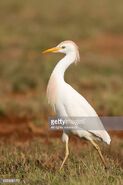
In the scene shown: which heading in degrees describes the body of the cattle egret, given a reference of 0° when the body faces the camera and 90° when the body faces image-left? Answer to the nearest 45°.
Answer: approximately 90°
